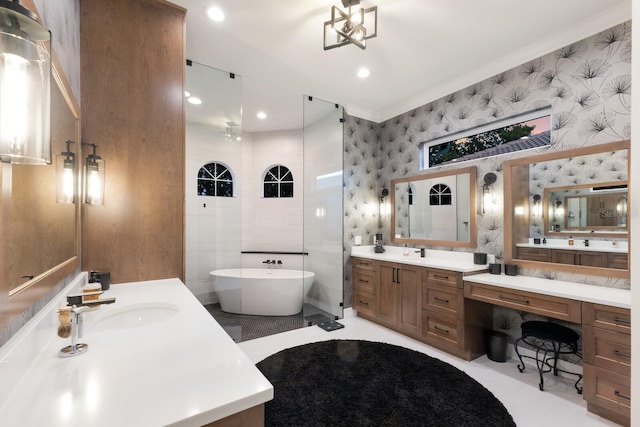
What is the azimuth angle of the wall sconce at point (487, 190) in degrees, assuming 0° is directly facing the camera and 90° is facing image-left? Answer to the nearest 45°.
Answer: approximately 45°

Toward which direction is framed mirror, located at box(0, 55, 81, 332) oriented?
to the viewer's right

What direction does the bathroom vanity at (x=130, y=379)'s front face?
to the viewer's right

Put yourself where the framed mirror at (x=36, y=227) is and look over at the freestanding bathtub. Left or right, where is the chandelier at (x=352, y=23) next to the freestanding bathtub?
right

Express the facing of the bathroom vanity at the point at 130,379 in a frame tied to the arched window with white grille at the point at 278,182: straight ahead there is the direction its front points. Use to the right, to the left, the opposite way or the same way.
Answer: to the left

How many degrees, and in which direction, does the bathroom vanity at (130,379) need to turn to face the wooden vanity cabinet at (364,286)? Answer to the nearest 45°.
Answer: approximately 45° to its left

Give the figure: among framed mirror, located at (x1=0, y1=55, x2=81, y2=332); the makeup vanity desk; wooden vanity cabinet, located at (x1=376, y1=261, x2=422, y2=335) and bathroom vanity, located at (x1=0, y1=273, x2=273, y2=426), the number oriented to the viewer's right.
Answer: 2

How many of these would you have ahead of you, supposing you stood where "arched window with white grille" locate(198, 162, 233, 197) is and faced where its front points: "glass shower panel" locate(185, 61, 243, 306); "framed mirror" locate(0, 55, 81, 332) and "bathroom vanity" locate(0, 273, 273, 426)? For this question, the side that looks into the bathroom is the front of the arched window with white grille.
3

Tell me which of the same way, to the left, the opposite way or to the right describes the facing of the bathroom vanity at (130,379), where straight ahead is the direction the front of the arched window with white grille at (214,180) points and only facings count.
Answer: to the left
